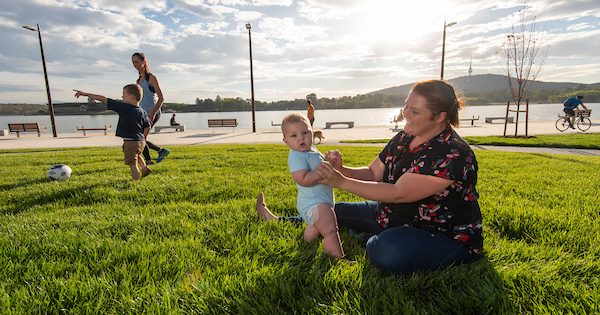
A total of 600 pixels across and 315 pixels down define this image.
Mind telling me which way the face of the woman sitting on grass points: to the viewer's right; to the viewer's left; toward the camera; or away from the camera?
to the viewer's left

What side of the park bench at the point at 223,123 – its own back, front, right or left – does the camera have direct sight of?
back

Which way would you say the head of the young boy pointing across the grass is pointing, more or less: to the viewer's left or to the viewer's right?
to the viewer's left

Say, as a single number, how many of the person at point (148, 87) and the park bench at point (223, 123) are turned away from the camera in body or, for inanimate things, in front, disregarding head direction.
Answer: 1

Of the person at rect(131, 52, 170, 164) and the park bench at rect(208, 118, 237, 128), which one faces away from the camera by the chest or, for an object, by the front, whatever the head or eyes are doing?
the park bench

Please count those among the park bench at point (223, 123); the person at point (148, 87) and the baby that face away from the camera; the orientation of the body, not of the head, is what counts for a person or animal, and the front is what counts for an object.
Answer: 1

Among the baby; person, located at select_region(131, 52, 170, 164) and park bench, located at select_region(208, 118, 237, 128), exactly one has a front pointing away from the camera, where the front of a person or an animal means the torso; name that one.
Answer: the park bench

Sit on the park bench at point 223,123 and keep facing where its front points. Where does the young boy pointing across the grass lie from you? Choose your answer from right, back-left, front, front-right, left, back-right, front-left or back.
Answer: back

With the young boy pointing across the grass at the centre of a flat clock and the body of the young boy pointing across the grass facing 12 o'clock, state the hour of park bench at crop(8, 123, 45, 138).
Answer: The park bench is roughly at 1 o'clock from the young boy pointing across the grass.

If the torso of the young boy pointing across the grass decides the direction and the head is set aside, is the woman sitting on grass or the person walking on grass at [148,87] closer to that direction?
the person walking on grass

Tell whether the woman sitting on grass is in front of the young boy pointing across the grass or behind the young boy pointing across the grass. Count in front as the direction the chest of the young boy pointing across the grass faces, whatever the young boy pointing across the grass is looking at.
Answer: behind

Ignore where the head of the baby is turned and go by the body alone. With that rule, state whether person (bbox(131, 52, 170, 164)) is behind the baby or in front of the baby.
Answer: behind

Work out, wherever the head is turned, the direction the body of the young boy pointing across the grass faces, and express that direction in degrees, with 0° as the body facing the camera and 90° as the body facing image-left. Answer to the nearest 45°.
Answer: approximately 135°

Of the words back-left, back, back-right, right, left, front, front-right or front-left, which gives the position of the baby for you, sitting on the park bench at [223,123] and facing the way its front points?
back

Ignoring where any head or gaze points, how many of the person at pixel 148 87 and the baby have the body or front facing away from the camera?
0
